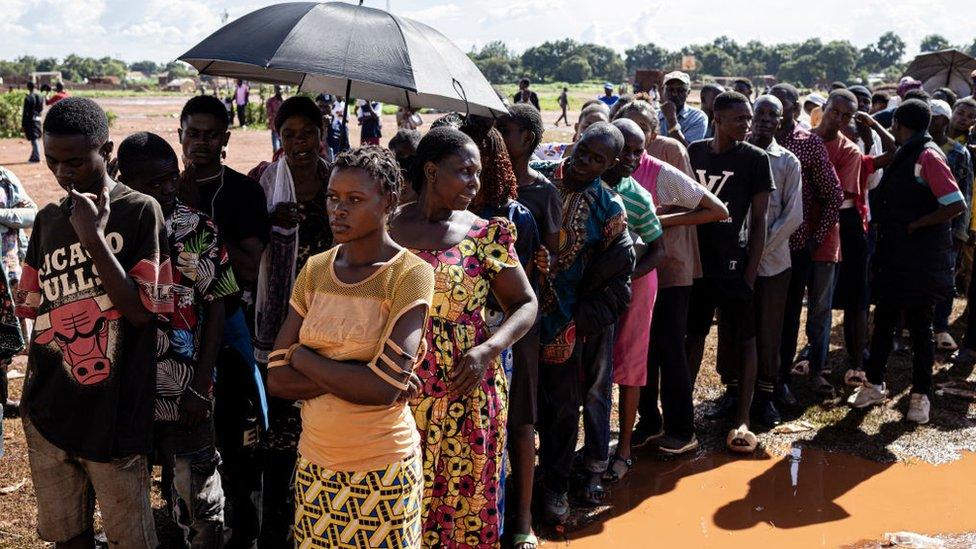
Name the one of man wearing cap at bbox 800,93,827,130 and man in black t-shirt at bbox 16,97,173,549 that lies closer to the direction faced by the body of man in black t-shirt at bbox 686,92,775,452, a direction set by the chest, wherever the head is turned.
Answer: the man in black t-shirt

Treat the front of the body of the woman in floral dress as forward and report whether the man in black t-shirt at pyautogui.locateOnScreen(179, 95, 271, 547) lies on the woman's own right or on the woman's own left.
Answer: on the woman's own right

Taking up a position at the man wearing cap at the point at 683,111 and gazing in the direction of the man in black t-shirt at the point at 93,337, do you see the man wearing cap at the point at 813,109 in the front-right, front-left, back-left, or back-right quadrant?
back-left

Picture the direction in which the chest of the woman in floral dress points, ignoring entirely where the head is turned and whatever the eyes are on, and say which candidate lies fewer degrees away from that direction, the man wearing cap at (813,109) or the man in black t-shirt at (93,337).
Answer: the man in black t-shirt

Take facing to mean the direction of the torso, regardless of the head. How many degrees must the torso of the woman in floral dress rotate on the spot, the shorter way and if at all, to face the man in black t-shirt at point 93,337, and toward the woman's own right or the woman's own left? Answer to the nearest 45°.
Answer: approximately 90° to the woman's own right

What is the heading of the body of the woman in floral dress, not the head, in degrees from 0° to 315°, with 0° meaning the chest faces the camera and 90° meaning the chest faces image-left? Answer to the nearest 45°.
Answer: approximately 0°

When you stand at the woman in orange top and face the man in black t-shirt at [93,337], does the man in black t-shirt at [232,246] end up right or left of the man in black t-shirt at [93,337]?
right

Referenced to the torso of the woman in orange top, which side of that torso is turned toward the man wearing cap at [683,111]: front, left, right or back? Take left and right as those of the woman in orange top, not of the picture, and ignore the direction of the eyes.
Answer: back

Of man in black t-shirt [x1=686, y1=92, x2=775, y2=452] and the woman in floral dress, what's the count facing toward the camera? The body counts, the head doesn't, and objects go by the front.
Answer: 2

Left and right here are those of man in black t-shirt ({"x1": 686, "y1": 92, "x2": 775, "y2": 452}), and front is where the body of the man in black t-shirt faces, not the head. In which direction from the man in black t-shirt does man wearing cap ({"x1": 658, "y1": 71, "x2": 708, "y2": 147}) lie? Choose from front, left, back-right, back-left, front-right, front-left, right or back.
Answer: back
